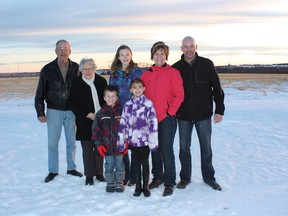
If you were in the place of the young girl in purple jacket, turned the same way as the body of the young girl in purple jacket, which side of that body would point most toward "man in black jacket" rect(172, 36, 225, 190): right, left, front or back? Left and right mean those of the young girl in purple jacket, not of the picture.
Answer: left

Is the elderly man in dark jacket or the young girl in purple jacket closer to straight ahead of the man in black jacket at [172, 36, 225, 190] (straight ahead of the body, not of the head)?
the young girl in purple jacket

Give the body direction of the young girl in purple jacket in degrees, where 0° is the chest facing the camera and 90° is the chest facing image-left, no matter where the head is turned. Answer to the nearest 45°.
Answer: approximately 0°

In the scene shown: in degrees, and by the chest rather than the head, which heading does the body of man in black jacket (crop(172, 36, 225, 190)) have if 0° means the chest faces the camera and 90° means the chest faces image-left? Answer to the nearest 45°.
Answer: approximately 0°

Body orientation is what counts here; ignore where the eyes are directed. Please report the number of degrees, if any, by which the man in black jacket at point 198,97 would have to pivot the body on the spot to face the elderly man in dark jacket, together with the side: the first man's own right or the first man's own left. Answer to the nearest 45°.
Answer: approximately 90° to the first man's own right

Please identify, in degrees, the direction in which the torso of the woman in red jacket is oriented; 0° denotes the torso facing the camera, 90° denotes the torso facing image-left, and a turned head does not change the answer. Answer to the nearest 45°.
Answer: approximately 45°

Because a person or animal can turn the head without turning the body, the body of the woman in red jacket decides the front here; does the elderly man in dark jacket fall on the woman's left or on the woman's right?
on the woman's right

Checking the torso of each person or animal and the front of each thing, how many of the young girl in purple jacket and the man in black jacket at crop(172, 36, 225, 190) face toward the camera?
2

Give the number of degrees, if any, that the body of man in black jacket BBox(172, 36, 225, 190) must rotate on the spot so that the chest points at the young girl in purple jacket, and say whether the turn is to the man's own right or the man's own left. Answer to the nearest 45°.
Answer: approximately 45° to the man's own right
